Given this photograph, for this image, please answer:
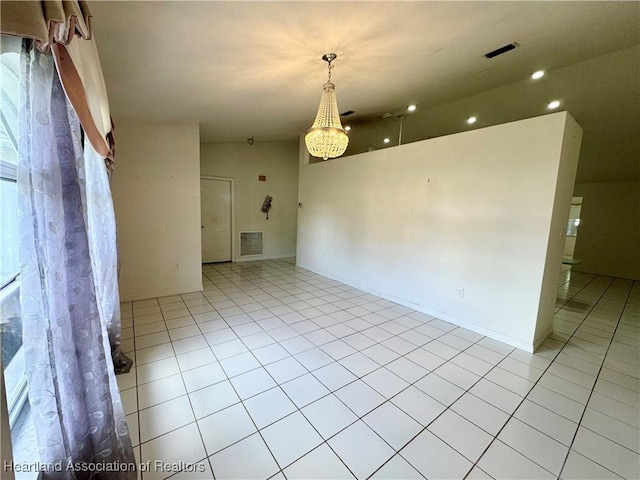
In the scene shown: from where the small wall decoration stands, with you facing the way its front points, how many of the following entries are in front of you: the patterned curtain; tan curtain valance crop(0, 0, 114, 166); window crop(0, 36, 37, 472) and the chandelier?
4

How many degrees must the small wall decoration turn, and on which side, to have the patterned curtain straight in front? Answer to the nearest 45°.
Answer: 0° — it already faces it

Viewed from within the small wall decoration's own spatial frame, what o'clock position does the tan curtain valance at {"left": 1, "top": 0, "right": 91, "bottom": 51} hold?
The tan curtain valance is roughly at 12 o'clock from the small wall decoration.

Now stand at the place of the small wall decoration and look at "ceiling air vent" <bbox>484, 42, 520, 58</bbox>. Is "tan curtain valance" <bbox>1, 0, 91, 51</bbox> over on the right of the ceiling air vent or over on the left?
right

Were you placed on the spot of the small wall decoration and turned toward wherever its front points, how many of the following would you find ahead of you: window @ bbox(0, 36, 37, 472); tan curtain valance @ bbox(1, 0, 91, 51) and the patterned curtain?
3

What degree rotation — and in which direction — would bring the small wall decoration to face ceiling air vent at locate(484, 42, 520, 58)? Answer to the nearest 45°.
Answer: approximately 45° to its left

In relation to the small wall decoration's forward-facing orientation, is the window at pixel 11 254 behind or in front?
in front

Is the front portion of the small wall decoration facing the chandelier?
yes

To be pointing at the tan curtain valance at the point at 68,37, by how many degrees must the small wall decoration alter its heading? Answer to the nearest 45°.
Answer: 0° — it already faces it

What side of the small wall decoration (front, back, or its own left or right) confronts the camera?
front

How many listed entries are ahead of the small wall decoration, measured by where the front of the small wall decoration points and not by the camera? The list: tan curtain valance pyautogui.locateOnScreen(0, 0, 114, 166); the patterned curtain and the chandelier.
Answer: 3
